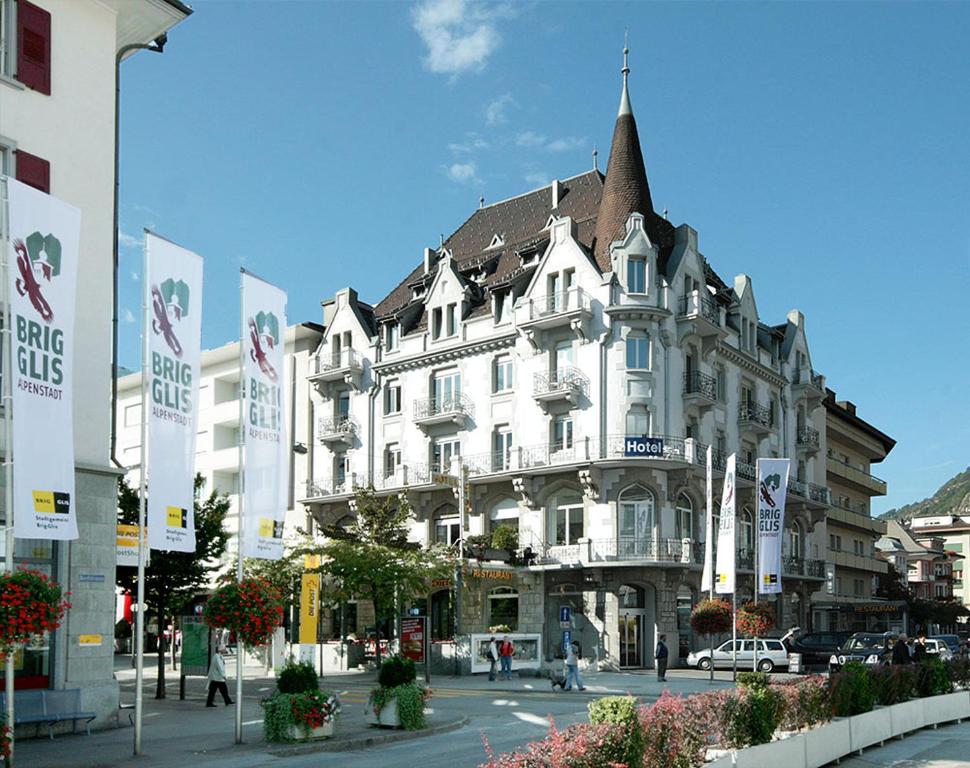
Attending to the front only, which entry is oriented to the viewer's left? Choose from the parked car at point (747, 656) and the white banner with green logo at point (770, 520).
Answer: the parked car

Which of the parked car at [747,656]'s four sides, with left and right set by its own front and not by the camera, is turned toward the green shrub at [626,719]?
left

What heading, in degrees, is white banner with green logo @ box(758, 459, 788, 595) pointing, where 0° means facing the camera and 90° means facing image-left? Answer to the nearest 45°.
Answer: approximately 0°

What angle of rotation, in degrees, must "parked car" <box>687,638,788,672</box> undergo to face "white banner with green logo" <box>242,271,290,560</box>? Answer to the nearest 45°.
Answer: approximately 90° to its left

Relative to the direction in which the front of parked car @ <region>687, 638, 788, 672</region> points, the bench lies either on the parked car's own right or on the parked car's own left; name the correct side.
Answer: on the parked car's own left

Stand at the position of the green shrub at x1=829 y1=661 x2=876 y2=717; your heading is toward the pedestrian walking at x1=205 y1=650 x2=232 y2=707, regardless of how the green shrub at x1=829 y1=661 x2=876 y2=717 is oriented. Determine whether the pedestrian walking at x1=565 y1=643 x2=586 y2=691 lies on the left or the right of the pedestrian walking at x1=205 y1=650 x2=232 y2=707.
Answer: right

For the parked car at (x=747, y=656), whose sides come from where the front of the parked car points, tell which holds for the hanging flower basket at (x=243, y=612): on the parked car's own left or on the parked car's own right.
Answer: on the parked car's own left

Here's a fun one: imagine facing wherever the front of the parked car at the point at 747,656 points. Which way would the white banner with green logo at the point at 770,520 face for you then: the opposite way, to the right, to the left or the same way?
to the left

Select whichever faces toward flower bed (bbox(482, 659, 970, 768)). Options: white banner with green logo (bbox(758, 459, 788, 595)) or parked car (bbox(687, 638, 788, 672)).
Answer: the white banner with green logo

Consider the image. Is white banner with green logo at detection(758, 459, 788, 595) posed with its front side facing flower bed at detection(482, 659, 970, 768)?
yes

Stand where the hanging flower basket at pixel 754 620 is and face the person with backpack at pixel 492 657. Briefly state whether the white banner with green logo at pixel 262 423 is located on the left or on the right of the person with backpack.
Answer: left

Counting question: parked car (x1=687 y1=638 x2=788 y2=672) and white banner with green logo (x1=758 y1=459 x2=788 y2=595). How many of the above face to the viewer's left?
1

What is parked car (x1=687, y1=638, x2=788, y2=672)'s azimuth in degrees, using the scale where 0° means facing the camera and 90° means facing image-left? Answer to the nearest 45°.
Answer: approximately 90°
